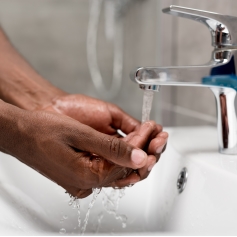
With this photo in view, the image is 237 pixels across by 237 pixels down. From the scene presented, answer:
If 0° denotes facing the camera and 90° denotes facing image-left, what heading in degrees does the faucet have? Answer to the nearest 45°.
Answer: approximately 90°

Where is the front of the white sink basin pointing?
to the viewer's left
